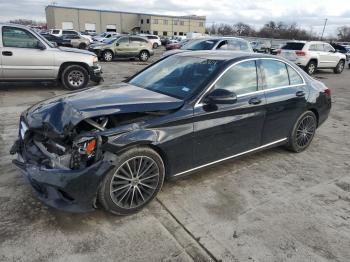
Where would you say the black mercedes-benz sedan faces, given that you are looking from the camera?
facing the viewer and to the left of the viewer

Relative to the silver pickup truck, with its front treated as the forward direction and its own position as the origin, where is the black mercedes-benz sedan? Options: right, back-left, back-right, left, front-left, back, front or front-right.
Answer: right

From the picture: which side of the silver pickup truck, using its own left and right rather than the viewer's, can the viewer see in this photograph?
right

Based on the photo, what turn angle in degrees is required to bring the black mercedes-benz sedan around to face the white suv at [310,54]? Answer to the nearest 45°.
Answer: approximately 180°

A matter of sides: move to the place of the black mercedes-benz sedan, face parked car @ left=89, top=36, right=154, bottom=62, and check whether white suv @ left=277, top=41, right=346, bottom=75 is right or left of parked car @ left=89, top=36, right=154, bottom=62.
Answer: right

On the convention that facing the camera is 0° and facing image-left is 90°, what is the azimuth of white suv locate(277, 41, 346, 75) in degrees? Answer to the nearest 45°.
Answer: approximately 225°

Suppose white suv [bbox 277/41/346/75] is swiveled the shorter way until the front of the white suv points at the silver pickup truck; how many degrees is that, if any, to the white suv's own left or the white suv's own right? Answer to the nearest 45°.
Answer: approximately 180°

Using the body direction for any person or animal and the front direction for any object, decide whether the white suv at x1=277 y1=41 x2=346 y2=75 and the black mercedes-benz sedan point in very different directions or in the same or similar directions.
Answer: very different directions

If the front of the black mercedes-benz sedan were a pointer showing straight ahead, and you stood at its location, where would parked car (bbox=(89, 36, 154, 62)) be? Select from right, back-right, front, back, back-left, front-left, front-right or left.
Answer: back-right

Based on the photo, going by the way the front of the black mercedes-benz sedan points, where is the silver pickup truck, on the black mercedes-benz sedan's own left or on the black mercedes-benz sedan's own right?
on the black mercedes-benz sedan's own right

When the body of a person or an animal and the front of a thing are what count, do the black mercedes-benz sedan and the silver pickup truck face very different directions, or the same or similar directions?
very different directions

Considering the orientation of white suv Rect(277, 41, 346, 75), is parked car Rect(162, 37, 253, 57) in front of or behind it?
behind
